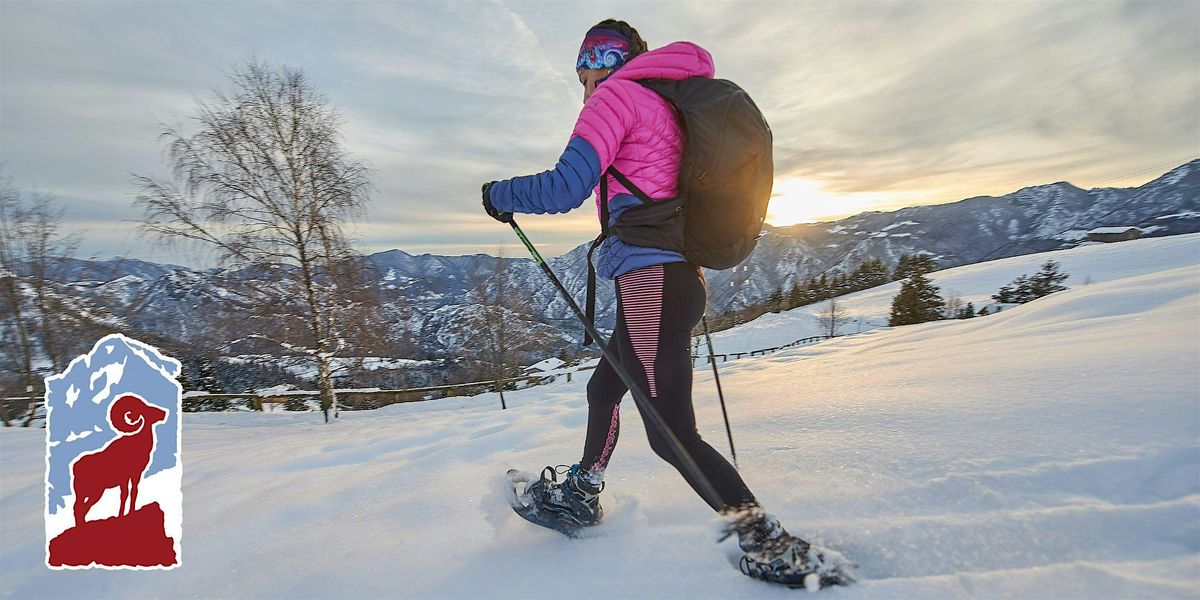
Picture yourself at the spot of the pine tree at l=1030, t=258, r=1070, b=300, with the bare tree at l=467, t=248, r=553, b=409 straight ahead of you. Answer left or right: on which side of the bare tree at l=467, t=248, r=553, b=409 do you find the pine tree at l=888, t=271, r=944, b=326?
right

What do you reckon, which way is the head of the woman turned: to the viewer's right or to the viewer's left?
to the viewer's left

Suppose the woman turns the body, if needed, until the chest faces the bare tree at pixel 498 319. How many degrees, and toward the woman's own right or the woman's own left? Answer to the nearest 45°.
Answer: approximately 90° to the woman's own right

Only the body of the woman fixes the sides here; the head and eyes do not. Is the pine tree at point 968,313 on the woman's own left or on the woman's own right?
on the woman's own right

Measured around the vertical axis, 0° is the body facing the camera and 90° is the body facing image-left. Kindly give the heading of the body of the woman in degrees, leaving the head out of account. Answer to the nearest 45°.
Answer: approximately 90°

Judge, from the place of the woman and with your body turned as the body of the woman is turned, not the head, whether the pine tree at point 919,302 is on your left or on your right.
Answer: on your right

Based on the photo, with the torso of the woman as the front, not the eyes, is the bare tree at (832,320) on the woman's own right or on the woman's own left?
on the woman's own right

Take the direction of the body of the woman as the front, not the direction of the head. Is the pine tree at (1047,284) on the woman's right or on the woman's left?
on the woman's right

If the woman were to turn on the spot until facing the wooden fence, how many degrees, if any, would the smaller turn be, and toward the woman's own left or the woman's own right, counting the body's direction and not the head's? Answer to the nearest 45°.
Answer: approximately 45° to the woman's own right
